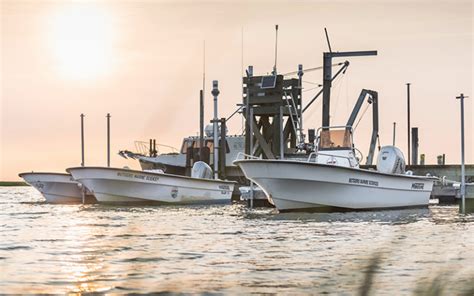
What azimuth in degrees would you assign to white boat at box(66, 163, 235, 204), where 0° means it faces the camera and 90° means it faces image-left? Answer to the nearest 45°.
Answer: approximately 90°

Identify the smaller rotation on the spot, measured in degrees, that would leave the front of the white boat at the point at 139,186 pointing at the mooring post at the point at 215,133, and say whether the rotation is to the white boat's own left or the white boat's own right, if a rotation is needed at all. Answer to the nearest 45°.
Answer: approximately 135° to the white boat's own right

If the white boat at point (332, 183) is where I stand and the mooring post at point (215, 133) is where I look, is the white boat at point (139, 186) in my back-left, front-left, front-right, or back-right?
front-left

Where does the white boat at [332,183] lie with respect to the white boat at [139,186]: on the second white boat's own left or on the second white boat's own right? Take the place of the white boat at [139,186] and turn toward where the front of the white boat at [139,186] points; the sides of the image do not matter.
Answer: on the second white boat's own left
